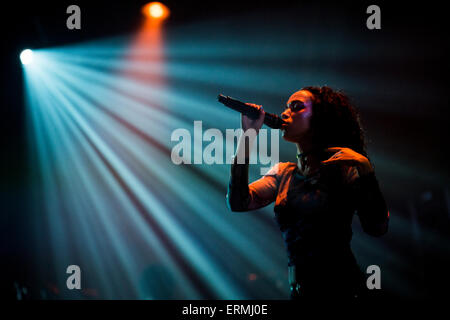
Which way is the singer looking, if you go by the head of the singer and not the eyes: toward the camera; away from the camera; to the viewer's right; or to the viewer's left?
to the viewer's left

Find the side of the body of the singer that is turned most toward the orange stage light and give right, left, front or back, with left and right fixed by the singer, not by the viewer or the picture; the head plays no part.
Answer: right

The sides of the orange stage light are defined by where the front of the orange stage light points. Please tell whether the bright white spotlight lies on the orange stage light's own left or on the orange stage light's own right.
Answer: on the orange stage light's own right

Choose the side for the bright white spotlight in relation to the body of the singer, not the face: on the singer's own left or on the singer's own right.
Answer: on the singer's own right

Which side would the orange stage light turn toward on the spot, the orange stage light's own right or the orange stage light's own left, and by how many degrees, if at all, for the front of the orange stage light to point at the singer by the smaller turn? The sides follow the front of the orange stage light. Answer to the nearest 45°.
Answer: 0° — it already faces them

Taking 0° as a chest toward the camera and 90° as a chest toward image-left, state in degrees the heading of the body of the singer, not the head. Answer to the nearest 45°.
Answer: approximately 45°
